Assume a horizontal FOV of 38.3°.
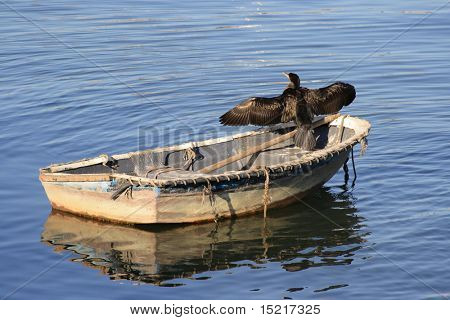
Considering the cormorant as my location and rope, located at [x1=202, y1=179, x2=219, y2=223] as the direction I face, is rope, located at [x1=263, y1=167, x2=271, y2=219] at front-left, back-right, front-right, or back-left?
front-left

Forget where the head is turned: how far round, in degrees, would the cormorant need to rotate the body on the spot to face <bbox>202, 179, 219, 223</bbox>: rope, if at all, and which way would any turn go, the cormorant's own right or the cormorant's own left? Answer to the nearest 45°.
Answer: approximately 135° to the cormorant's own left

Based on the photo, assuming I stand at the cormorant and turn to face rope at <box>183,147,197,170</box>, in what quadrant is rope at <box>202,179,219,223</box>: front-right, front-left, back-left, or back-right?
front-left

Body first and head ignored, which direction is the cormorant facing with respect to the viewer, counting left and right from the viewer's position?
facing away from the viewer
